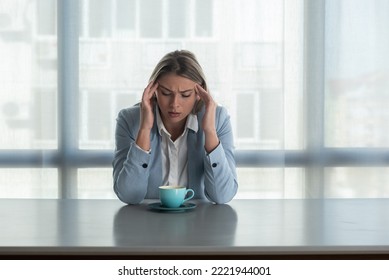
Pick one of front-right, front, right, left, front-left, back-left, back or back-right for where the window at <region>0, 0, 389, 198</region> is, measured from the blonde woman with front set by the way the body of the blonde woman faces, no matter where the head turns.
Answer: back

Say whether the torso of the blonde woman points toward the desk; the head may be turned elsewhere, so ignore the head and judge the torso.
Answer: yes

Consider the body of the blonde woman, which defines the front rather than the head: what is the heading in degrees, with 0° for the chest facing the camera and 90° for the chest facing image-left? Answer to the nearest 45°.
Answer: approximately 0°
